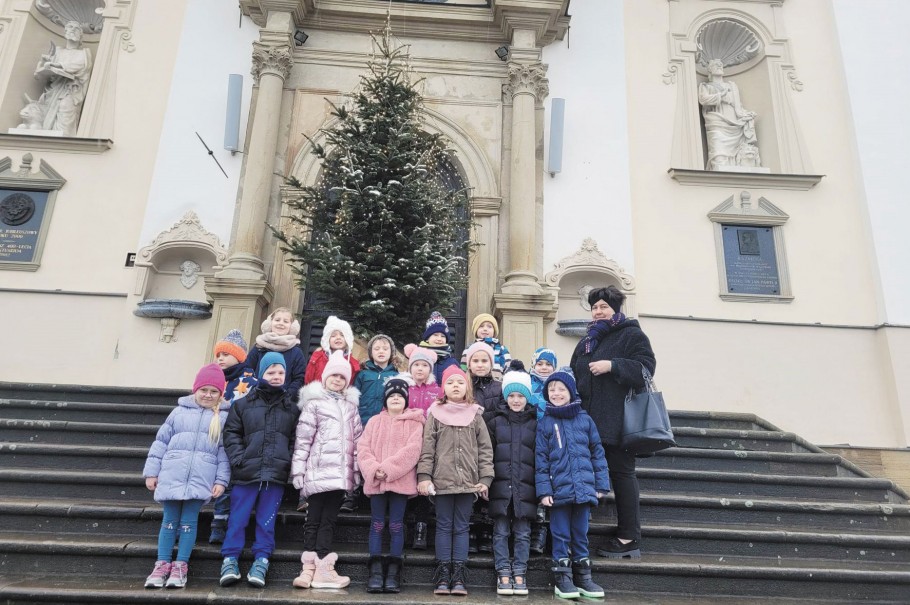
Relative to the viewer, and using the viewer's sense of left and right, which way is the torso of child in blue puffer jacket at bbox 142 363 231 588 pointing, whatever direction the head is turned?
facing the viewer

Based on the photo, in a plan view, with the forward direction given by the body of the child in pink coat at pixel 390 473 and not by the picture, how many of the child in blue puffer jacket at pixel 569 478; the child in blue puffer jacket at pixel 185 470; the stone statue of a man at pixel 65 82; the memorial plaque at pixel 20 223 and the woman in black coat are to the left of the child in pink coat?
2

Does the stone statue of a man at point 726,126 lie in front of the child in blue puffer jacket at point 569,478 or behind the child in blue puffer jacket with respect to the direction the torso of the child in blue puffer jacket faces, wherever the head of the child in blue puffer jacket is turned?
behind

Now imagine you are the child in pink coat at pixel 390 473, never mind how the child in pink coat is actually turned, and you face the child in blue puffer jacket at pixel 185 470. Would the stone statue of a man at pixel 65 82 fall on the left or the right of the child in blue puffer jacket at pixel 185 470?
right

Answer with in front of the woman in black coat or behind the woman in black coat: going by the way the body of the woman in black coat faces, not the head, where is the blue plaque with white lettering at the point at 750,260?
behind

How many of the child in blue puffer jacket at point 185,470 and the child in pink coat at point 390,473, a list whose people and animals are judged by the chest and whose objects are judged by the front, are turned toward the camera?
2

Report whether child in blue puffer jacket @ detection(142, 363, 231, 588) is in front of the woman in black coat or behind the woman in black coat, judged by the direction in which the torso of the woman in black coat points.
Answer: in front

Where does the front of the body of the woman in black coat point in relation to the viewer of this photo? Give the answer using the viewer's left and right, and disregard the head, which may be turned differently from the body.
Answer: facing the viewer and to the left of the viewer

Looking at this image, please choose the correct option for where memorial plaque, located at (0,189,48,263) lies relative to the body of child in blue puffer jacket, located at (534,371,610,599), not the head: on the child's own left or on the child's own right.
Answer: on the child's own right

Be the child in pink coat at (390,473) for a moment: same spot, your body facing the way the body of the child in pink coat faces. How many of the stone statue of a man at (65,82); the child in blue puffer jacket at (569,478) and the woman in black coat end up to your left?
2

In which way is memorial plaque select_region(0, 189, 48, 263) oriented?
toward the camera

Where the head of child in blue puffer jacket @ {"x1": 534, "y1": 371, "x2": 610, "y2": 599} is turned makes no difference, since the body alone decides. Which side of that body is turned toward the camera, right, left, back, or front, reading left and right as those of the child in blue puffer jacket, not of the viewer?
front

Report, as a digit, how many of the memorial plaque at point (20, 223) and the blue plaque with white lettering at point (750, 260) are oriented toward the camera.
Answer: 2
